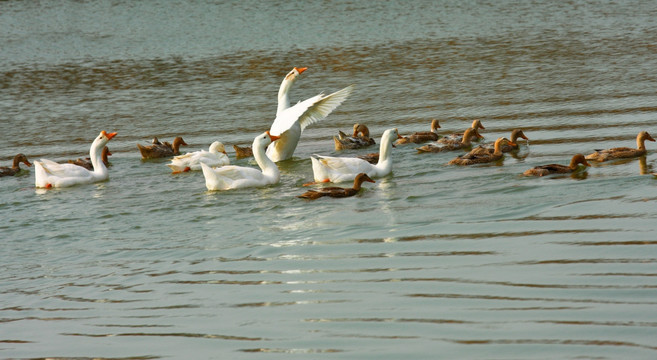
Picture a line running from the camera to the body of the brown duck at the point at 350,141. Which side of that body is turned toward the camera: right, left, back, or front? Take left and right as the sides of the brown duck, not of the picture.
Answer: right

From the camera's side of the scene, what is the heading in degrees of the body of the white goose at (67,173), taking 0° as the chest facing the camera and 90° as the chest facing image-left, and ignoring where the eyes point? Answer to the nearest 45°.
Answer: approximately 270°

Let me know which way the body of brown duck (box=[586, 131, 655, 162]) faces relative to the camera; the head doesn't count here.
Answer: to the viewer's right

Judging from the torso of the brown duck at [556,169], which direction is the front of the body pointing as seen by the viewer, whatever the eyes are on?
to the viewer's right

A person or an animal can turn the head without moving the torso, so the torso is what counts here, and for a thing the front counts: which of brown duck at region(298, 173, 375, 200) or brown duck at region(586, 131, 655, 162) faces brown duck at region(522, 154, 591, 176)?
brown duck at region(298, 173, 375, 200)

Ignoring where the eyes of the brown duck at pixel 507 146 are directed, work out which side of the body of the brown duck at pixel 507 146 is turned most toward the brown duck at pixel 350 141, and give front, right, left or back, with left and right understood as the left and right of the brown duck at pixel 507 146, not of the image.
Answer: back

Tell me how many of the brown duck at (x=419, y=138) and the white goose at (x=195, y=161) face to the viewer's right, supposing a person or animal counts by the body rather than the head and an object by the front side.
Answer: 2

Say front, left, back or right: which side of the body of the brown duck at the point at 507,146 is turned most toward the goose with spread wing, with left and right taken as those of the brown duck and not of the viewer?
back

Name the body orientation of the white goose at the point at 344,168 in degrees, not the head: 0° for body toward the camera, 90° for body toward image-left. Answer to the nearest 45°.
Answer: approximately 270°

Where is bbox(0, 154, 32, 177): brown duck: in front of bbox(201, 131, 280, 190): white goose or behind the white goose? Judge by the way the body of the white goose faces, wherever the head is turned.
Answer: behind

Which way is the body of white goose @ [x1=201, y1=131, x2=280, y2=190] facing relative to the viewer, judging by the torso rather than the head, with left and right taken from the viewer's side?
facing to the right of the viewer

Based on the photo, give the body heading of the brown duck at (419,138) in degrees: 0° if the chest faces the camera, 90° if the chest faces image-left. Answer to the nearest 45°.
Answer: approximately 270°

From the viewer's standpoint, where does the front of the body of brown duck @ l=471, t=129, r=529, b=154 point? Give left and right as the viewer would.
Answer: facing to the right of the viewer

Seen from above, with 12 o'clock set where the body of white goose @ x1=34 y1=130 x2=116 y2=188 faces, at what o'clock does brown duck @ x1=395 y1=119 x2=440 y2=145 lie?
The brown duck is roughly at 12 o'clock from the white goose.

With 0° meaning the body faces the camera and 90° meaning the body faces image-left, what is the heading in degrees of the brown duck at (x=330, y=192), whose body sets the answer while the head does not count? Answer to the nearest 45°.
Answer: approximately 270°

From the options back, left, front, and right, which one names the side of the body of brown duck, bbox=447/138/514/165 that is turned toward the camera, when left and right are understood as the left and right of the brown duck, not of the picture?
right
